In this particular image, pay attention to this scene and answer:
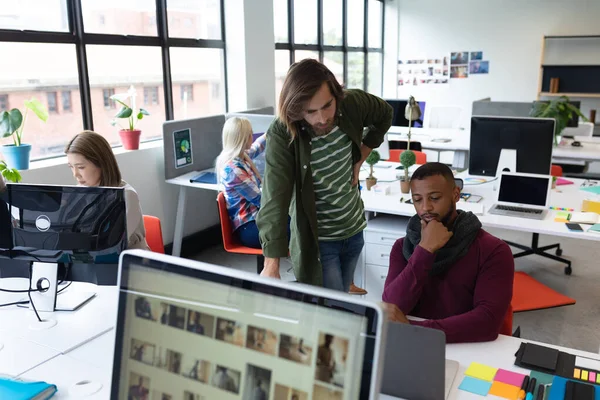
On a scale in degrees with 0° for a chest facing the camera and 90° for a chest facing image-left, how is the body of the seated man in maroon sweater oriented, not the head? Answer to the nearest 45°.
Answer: approximately 45°

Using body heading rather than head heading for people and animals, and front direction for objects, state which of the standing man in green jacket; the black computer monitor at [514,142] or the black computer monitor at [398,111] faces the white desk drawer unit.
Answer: the black computer monitor at [398,111]

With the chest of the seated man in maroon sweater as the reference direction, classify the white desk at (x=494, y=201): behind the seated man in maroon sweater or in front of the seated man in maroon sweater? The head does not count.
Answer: behind

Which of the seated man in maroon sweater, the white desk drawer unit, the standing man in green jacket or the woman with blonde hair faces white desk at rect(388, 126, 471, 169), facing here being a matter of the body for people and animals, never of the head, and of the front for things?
the woman with blonde hair

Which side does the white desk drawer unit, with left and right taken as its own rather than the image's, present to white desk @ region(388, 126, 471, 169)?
back

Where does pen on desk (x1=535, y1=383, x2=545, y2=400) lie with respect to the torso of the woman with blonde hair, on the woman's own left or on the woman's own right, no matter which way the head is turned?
on the woman's own right

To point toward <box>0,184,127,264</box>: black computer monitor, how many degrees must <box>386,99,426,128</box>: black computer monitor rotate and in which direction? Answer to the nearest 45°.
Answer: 0° — it already faces it

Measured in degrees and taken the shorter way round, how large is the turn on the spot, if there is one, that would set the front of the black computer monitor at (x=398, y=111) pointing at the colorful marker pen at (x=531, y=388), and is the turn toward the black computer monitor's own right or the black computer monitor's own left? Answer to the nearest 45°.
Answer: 0° — it already faces it
